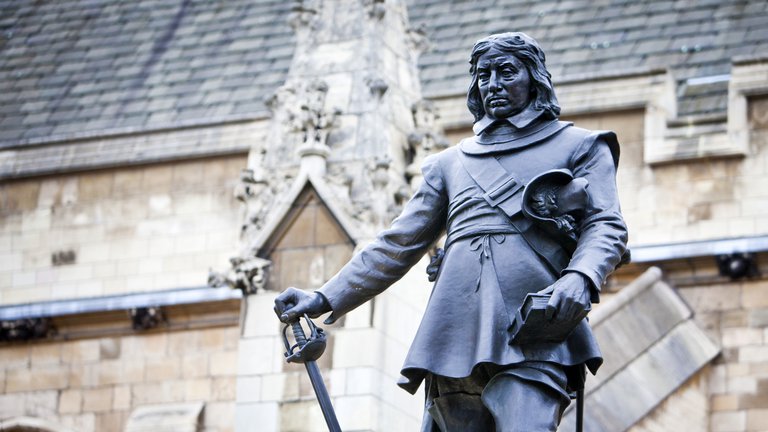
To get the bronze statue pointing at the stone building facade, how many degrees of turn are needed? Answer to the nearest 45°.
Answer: approximately 180°

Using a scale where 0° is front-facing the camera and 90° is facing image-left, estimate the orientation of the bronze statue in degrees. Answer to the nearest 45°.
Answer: approximately 0°
